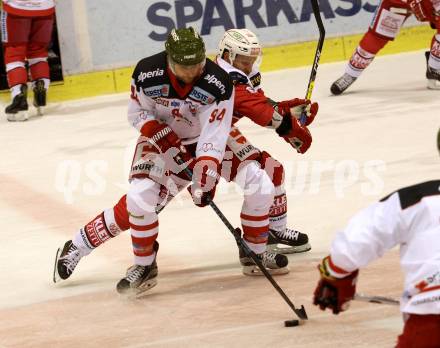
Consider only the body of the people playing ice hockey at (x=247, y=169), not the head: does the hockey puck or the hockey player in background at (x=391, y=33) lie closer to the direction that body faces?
the hockey puck
